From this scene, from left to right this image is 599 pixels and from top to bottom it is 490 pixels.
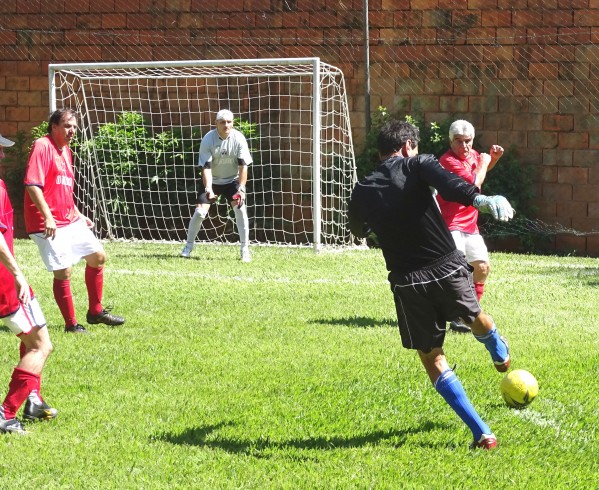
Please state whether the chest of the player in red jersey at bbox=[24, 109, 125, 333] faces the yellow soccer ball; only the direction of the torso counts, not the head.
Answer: yes

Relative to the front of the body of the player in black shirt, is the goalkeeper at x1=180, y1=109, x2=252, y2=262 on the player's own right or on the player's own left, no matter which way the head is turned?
on the player's own left

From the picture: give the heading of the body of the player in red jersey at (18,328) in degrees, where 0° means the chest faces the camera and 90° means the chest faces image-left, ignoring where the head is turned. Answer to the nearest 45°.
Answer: approximately 270°

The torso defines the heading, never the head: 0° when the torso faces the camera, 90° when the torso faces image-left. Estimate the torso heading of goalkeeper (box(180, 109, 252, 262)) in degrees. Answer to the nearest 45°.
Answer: approximately 0°

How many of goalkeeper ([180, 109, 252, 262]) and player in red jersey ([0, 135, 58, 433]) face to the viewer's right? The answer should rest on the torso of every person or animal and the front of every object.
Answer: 1
